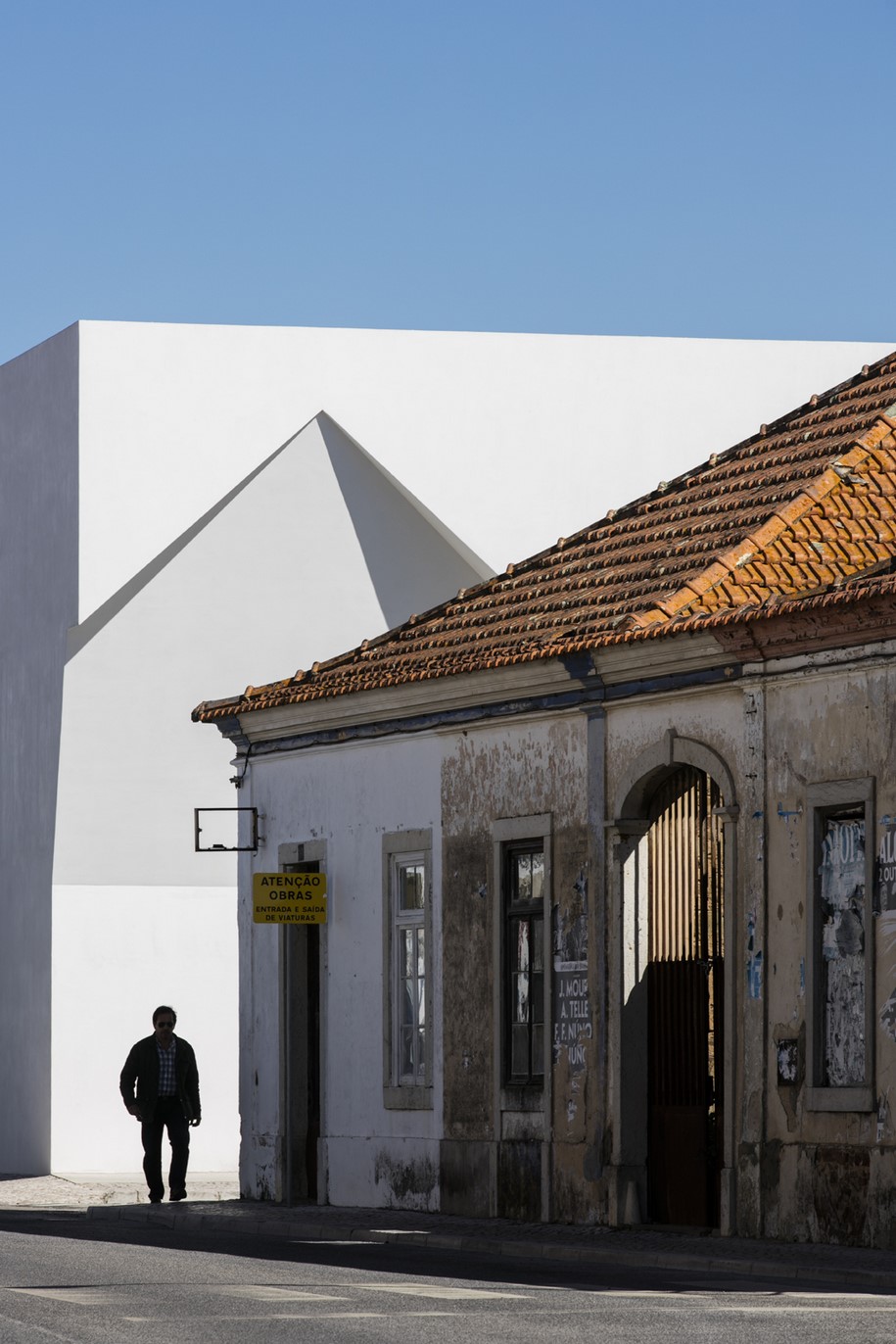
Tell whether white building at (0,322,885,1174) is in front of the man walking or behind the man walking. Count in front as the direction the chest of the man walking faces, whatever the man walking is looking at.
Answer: behind

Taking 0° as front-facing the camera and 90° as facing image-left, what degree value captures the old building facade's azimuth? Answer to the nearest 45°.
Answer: approximately 45°

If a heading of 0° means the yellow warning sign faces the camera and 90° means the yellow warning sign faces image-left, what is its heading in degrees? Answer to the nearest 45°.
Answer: approximately 0°

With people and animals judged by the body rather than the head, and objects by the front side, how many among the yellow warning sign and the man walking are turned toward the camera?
2

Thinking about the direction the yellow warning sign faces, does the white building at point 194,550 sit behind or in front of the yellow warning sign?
behind

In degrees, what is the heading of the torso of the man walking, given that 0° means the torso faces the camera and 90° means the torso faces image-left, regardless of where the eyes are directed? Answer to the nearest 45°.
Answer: approximately 0°

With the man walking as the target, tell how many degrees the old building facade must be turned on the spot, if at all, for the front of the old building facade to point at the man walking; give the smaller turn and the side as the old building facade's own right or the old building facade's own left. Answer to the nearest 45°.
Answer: approximately 90° to the old building facade's own right
